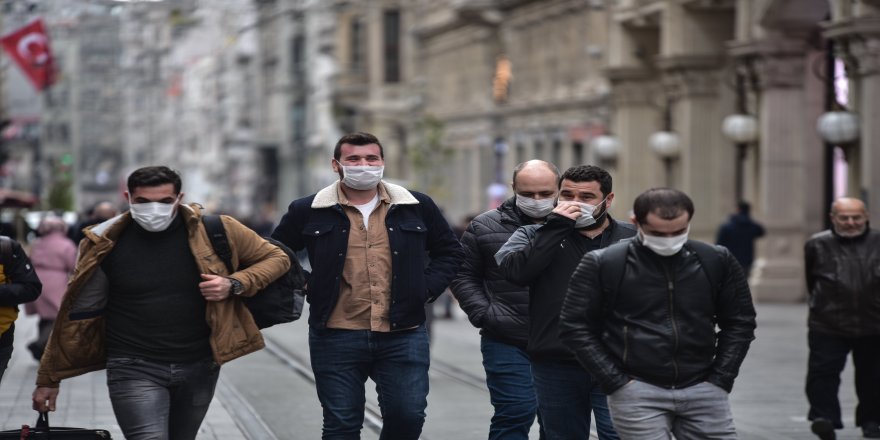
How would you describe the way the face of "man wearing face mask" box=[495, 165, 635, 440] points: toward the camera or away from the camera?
toward the camera

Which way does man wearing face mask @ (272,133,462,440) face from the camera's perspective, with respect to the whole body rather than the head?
toward the camera

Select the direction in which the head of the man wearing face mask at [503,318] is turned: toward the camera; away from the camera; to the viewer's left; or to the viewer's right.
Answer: toward the camera

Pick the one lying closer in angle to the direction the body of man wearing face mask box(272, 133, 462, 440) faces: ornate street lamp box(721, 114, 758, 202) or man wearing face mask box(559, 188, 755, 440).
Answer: the man wearing face mask

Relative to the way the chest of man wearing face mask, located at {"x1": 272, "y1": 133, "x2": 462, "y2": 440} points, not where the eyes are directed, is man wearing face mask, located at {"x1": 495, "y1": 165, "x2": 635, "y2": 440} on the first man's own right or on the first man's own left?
on the first man's own left

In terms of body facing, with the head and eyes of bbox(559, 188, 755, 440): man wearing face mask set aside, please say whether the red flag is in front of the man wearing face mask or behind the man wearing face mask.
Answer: behind

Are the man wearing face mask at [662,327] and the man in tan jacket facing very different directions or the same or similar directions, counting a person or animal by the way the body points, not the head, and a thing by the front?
same or similar directions
